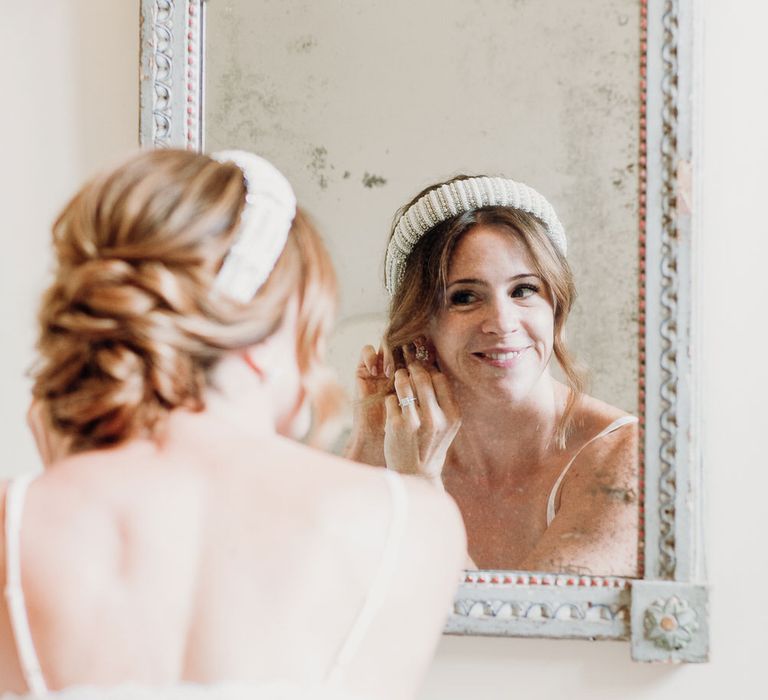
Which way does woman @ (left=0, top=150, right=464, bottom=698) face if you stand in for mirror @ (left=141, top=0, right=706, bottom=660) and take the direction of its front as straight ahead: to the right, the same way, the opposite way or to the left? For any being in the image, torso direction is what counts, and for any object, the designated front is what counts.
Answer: the opposite way

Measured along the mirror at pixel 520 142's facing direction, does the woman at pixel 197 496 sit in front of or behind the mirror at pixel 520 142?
in front

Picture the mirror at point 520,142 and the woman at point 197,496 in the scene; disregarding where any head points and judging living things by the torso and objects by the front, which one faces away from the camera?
the woman

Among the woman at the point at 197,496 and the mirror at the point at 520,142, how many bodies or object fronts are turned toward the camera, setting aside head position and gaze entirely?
1

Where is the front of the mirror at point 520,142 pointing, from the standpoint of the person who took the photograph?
facing the viewer

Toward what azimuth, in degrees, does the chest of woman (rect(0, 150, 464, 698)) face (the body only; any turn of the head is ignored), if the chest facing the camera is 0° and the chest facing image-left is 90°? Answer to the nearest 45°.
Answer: approximately 180°

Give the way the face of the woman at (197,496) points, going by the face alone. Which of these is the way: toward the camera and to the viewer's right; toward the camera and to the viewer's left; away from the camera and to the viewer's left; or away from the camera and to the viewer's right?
away from the camera and to the viewer's right

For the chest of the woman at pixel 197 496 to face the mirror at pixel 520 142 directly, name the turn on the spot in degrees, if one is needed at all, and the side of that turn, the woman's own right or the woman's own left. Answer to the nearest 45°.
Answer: approximately 45° to the woman's own right
